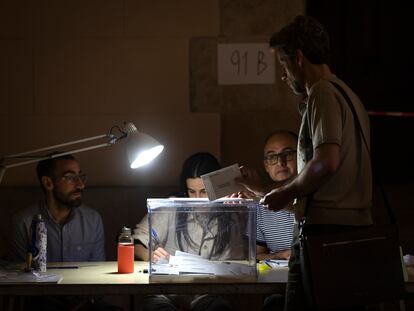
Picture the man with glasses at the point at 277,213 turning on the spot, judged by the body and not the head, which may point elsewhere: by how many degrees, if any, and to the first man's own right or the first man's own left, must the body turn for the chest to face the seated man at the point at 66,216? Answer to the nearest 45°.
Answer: approximately 90° to the first man's own right

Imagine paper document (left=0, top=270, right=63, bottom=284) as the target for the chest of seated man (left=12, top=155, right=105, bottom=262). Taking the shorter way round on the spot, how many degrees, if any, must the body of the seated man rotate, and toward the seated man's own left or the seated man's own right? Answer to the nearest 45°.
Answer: approximately 45° to the seated man's own right

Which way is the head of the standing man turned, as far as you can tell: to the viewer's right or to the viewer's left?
to the viewer's left

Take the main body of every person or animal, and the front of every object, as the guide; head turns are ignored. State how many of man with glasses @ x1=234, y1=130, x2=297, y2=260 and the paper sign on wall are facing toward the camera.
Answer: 2

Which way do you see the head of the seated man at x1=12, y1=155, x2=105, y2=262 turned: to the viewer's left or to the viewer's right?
to the viewer's right

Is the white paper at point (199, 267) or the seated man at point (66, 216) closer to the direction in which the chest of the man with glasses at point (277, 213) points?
the white paper

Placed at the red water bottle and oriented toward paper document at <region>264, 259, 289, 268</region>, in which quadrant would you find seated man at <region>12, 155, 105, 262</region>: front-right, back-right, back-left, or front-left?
back-left

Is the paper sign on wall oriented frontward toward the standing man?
yes

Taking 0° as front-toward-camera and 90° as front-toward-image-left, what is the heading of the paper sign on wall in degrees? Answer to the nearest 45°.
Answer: approximately 0°

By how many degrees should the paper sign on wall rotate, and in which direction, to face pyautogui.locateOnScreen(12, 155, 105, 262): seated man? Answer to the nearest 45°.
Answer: approximately 90° to its right
